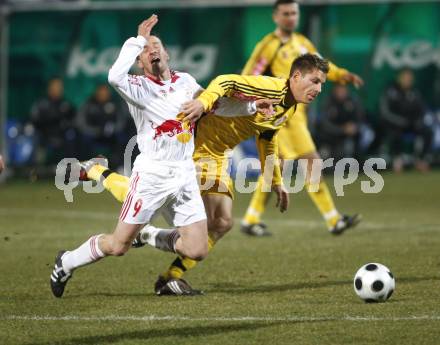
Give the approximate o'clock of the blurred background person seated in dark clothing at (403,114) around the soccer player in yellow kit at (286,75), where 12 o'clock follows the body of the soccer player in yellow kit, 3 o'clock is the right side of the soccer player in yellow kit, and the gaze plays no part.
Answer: The blurred background person seated in dark clothing is roughly at 8 o'clock from the soccer player in yellow kit.

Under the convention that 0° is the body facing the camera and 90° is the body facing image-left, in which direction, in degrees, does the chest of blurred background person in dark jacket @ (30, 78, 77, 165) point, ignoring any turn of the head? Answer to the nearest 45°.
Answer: approximately 0°

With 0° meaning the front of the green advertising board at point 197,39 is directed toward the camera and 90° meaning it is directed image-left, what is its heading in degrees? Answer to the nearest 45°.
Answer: approximately 0°

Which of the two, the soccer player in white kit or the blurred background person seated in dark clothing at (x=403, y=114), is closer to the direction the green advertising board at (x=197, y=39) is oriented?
the soccer player in white kit

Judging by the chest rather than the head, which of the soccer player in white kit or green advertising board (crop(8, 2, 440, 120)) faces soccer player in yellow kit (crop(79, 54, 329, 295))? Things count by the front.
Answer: the green advertising board

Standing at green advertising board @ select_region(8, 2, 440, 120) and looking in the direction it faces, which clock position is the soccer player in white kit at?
The soccer player in white kit is roughly at 12 o'clock from the green advertising board.

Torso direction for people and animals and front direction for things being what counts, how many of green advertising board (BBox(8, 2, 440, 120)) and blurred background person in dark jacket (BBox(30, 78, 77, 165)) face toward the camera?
2

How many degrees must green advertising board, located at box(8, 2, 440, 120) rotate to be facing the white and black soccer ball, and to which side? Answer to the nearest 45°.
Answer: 0° — it already faces it

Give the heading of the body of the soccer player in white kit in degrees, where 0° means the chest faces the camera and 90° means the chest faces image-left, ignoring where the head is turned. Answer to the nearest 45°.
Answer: approximately 315°

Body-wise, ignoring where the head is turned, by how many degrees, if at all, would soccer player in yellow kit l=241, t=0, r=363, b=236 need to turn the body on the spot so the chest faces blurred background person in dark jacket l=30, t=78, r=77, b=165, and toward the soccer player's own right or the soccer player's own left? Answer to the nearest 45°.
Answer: approximately 180°
